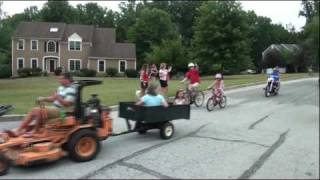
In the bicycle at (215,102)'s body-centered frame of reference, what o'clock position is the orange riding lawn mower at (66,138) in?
The orange riding lawn mower is roughly at 11 o'clock from the bicycle.

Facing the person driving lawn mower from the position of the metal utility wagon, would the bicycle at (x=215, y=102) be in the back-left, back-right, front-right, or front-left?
back-right

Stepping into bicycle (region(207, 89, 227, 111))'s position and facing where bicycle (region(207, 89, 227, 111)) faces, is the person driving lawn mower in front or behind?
in front

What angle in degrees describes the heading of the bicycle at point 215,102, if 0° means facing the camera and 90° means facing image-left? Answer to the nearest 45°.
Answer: approximately 45°

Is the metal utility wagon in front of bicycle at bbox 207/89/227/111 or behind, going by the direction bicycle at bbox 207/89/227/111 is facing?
in front
